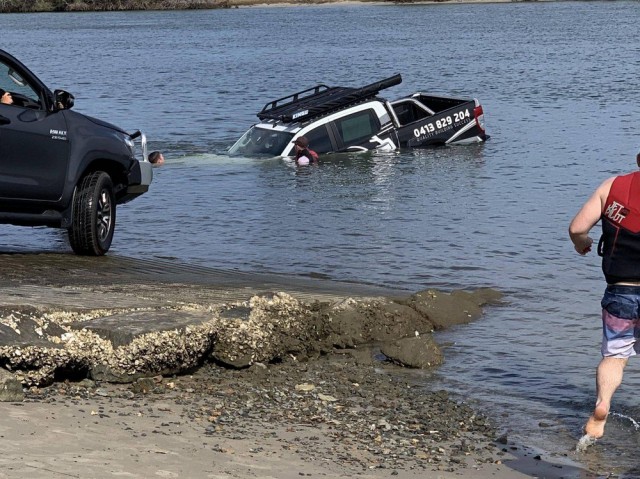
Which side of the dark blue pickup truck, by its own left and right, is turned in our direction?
right

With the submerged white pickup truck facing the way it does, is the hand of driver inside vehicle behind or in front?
in front

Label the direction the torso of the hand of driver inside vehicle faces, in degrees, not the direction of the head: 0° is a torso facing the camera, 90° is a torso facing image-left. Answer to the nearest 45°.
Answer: approximately 270°

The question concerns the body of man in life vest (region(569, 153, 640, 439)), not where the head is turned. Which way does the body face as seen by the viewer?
away from the camera

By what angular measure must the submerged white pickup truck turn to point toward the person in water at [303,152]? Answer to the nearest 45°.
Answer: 0° — it already faces them

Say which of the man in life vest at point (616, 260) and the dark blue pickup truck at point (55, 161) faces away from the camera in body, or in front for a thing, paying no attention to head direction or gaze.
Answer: the man in life vest

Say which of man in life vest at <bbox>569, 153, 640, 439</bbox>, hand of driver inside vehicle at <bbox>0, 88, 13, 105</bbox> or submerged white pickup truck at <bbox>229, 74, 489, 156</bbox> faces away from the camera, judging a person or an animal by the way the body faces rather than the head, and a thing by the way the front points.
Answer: the man in life vest

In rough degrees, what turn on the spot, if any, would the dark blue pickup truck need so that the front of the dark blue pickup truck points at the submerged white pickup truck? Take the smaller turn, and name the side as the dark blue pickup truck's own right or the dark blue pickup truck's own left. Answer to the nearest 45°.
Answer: approximately 45° to the dark blue pickup truck's own left

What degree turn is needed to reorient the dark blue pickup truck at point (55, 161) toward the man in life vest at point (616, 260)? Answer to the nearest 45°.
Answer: approximately 45° to its right

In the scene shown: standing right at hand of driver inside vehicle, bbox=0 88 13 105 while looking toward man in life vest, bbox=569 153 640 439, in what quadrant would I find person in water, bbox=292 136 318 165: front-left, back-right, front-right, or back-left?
back-left

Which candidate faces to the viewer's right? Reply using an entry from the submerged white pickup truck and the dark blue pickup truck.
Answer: the dark blue pickup truck

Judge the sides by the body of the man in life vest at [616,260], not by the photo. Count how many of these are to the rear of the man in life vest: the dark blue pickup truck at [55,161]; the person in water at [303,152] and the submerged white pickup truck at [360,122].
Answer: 0

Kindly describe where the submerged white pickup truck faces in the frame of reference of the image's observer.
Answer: facing the viewer and to the left of the viewer

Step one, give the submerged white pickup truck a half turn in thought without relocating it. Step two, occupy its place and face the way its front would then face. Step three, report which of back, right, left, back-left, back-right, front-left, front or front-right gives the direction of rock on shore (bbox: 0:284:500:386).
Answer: back-right
